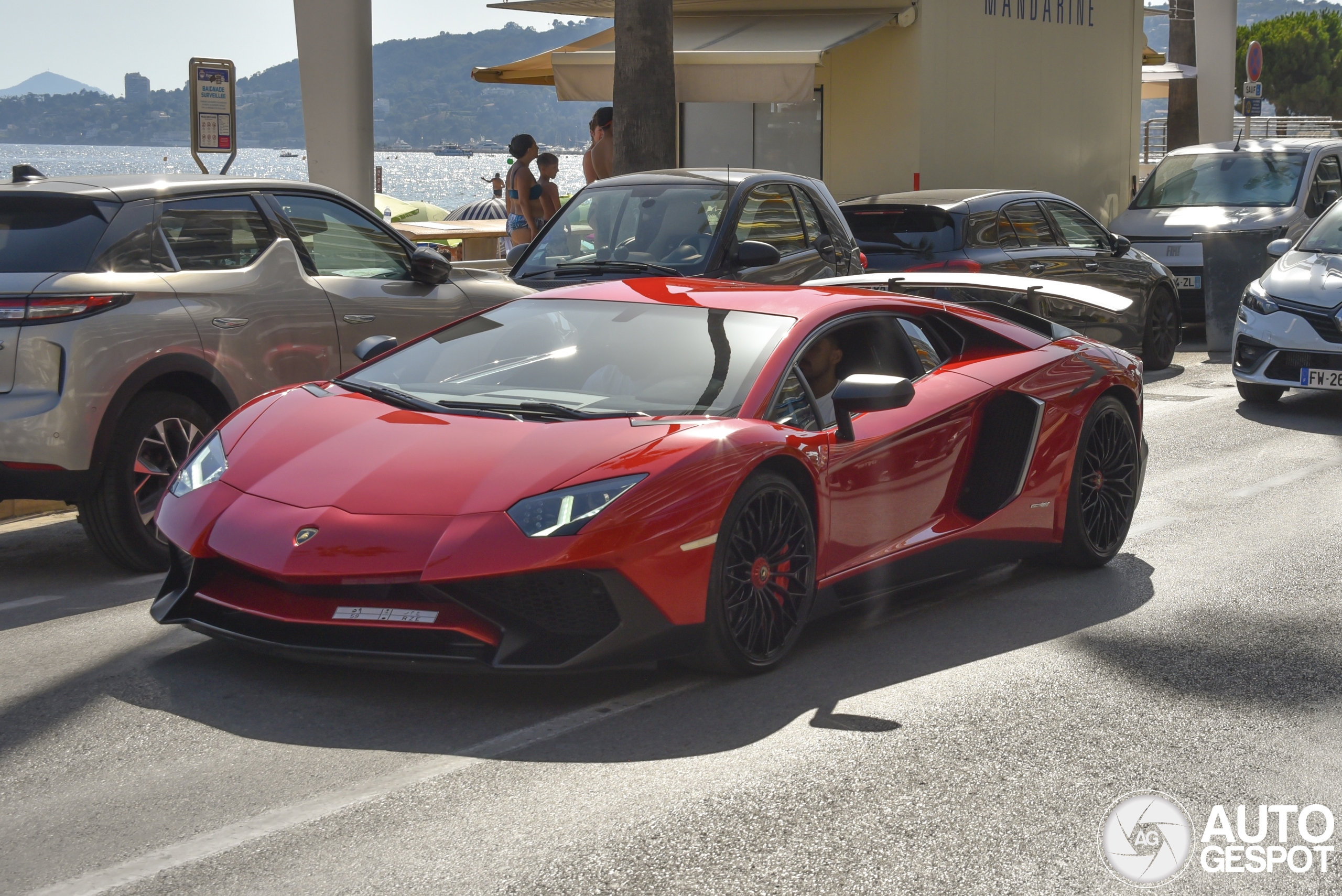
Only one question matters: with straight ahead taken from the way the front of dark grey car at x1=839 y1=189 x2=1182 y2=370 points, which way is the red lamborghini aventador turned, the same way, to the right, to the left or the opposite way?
the opposite way

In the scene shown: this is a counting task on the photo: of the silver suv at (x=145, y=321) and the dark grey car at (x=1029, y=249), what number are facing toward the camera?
0

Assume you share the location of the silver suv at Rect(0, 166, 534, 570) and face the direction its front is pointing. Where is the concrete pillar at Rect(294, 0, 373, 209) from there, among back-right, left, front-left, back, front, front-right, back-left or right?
front-left

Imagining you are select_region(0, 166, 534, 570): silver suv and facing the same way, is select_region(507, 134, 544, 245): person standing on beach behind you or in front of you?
in front

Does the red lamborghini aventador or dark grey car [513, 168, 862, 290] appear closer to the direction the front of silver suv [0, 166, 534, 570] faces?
the dark grey car

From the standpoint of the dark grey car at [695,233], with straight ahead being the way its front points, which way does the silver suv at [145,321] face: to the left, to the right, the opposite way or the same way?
the opposite way

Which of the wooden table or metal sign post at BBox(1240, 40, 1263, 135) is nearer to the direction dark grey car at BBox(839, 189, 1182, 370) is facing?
the metal sign post

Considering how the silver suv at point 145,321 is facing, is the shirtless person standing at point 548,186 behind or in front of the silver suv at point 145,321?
in front

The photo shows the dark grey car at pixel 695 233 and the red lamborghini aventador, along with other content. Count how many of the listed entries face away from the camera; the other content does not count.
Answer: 0

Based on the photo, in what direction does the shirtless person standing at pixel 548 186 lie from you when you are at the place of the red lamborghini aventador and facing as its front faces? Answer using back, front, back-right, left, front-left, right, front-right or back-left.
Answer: back-right

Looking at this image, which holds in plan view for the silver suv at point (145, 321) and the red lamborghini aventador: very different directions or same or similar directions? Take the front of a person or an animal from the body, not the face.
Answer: very different directions

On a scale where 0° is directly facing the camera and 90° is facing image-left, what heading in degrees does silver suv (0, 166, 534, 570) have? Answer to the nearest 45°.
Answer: approximately 225°

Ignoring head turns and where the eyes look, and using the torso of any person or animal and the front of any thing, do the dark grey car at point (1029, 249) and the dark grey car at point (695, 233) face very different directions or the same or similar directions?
very different directions

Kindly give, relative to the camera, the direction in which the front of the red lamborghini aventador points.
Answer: facing the viewer and to the left of the viewer
